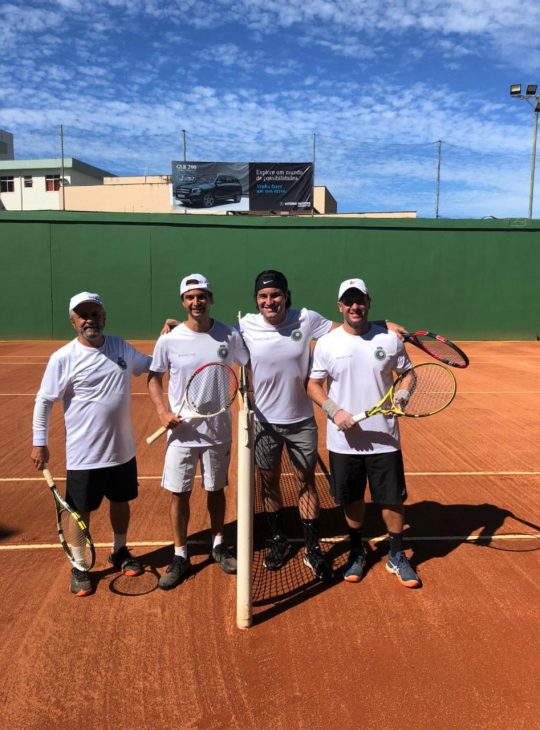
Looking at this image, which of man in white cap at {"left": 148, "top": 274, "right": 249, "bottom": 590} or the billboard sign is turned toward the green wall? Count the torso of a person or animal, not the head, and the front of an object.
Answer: the billboard sign

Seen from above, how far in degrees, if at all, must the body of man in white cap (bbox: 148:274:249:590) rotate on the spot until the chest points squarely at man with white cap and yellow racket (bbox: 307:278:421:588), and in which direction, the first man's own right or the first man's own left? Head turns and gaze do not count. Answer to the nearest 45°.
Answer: approximately 90° to the first man's own left

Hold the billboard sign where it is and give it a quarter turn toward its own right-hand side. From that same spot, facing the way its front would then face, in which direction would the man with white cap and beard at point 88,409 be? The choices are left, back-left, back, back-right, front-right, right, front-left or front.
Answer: left

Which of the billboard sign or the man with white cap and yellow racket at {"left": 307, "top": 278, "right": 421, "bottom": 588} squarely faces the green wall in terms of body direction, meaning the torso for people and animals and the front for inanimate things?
the billboard sign

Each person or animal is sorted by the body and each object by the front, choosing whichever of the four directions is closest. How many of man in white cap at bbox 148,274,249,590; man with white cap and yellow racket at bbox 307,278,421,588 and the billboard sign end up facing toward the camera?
3

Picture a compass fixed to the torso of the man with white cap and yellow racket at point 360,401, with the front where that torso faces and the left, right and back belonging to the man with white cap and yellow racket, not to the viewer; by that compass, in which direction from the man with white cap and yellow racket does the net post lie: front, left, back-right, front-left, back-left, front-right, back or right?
front-right

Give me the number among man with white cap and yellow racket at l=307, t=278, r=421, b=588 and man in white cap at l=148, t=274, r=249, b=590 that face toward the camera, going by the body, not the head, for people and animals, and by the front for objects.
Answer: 2

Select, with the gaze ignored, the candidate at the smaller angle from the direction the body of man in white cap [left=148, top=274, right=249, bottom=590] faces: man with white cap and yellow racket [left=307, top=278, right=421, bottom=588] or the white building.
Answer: the man with white cap and yellow racket

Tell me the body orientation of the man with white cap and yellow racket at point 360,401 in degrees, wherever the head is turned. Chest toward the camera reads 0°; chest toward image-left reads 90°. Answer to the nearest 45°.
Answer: approximately 0°

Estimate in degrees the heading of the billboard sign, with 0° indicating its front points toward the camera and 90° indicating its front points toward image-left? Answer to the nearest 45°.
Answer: approximately 0°

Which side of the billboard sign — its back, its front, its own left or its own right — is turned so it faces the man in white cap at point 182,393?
front
